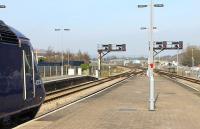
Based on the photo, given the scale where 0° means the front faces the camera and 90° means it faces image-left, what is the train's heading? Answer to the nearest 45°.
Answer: approximately 225°
